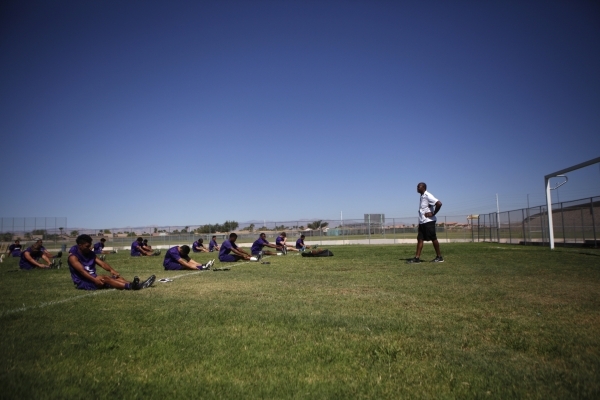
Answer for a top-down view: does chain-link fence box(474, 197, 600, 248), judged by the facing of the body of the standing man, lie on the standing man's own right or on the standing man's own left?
on the standing man's own right

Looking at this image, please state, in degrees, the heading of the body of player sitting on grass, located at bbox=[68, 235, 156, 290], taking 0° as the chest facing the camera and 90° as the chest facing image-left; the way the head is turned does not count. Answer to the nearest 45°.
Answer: approximately 270°

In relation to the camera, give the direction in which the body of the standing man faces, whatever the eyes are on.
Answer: to the viewer's left

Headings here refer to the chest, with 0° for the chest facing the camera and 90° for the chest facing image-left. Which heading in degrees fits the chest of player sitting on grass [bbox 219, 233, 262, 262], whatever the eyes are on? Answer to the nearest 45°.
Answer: approximately 270°

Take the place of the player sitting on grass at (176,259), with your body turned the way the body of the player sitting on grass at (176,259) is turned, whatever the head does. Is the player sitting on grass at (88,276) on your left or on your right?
on your right

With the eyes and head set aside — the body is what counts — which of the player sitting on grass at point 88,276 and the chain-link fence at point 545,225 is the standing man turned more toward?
the player sitting on grass

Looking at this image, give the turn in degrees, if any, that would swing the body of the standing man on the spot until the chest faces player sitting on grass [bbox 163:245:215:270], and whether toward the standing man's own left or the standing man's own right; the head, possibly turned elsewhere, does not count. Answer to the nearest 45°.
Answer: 0° — they already face them

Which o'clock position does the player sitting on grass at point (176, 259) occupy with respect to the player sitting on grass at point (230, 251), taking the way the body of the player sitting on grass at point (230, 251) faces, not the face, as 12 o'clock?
the player sitting on grass at point (176, 259) is roughly at 4 o'clock from the player sitting on grass at point (230, 251).

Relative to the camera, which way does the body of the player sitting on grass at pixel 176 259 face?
to the viewer's right

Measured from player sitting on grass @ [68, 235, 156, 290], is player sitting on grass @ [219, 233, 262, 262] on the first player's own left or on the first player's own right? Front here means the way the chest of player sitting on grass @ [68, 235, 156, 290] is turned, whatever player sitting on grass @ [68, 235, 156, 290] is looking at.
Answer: on the first player's own left
